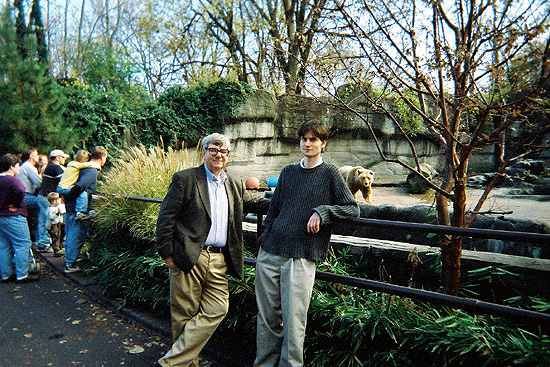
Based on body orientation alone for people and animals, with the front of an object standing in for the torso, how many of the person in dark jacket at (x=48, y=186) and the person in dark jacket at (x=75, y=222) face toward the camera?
0

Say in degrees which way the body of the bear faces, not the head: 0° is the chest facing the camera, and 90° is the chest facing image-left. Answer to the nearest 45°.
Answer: approximately 315°

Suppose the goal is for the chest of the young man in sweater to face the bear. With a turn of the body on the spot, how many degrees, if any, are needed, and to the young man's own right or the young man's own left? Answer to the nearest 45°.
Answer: approximately 180°

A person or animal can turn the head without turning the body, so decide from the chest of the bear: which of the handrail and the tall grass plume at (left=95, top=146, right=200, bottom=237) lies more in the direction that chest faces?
the handrail

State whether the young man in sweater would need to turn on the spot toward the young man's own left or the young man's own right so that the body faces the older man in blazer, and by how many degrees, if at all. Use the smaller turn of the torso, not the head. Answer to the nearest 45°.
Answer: approximately 90° to the young man's own right

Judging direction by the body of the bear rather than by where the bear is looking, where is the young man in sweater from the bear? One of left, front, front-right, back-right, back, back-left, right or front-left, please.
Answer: front-right

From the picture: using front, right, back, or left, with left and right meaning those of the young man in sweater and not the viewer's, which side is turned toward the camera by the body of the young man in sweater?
front
